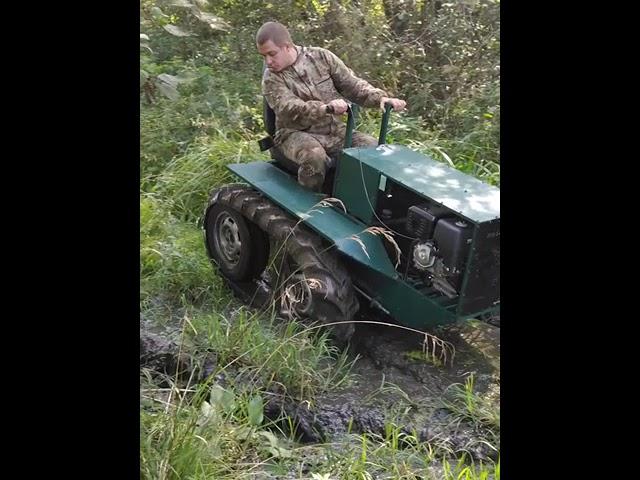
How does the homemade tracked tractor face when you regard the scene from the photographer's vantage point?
facing the viewer and to the right of the viewer
